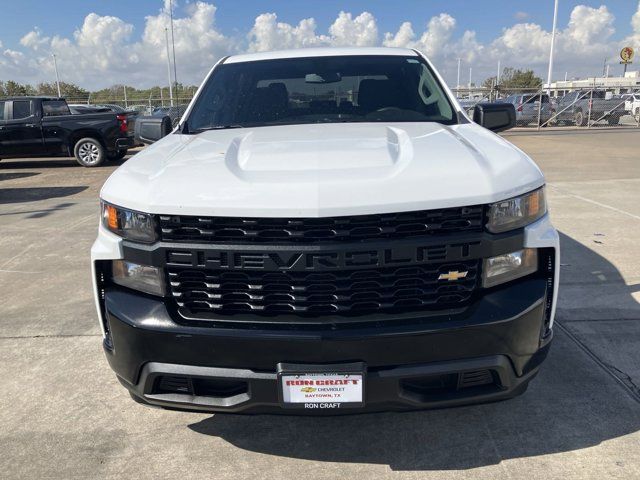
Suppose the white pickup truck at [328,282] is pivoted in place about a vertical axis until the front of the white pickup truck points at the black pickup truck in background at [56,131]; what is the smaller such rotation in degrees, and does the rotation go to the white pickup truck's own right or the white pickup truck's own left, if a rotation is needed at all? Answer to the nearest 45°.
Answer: approximately 135° to the white pickup truck's own right

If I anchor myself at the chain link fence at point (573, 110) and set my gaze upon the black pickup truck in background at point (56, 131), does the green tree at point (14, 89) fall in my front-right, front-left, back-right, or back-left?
front-right

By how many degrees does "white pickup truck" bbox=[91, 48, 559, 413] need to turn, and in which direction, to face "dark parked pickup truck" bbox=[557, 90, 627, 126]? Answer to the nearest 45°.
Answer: approximately 135° to its left

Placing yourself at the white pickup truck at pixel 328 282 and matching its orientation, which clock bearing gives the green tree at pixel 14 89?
The green tree is roughly at 5 o'clock from the white pickup truck.

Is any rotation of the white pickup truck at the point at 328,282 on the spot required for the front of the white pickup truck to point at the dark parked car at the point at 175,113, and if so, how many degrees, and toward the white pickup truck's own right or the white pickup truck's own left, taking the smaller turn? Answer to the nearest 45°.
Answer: approximately 180°

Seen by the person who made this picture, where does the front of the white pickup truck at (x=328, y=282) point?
facing the viewer

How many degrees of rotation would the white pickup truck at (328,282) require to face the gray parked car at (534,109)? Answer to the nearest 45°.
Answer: approximately 180°
